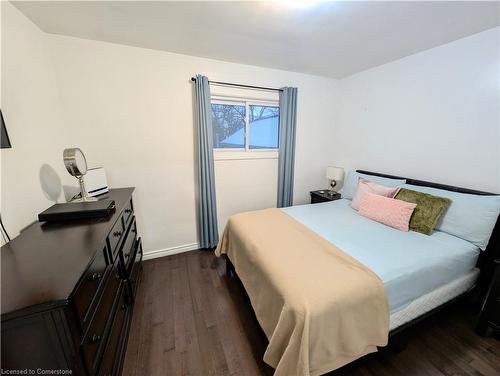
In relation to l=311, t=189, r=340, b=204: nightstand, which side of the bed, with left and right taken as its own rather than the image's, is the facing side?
right

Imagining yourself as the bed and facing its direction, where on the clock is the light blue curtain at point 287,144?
The light blue curtain is roughly at 3 o'clock from the bed.

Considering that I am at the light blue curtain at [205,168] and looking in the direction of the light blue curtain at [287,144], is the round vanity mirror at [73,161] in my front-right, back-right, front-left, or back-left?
back-right

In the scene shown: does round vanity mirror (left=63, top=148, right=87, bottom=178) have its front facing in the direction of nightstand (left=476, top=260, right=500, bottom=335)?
yes

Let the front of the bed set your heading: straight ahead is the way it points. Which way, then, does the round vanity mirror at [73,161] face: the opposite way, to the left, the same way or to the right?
the opposite way
